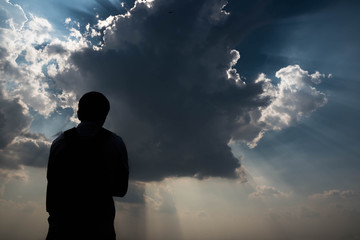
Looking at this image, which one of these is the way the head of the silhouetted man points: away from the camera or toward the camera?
away from the camera

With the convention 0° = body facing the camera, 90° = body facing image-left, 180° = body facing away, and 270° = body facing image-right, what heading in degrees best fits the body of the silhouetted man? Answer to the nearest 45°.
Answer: approximately 180°
